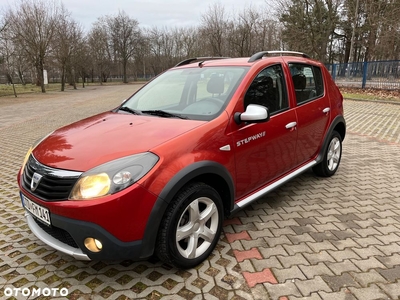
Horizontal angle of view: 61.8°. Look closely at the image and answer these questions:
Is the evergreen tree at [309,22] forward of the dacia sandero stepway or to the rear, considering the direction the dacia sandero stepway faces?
to the rear

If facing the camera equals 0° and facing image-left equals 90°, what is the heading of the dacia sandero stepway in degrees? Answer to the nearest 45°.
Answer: approximately 45°

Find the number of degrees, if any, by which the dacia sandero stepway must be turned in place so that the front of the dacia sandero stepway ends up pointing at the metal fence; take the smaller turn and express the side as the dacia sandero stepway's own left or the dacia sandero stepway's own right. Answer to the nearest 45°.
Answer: approximately 180°

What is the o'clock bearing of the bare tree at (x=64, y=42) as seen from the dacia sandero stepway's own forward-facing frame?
The bare tree is roughly at 4 o'clock from the dacia sandero stepway.
